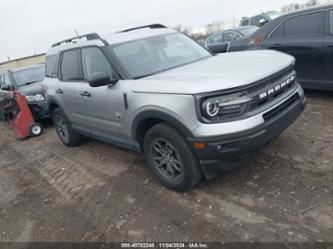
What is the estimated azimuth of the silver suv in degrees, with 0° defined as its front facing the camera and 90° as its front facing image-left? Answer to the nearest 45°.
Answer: approximately 315°

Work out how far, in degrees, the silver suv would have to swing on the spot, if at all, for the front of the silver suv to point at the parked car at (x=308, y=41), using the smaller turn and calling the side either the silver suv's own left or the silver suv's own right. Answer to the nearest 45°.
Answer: approximately 90° to the silver suv's own left

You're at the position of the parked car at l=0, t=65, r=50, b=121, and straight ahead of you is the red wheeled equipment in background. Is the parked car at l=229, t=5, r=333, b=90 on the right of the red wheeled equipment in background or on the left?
left

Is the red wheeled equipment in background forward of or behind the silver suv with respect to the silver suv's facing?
behind

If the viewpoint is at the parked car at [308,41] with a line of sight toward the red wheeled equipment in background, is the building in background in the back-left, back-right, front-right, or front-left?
front-right

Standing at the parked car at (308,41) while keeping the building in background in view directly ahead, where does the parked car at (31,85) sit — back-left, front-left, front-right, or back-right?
front-left

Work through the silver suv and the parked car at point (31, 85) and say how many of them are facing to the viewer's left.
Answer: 0

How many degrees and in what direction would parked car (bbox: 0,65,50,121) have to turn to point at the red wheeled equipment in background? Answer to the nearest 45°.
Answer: approximately 45° to its right

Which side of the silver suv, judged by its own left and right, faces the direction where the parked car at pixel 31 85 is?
back
